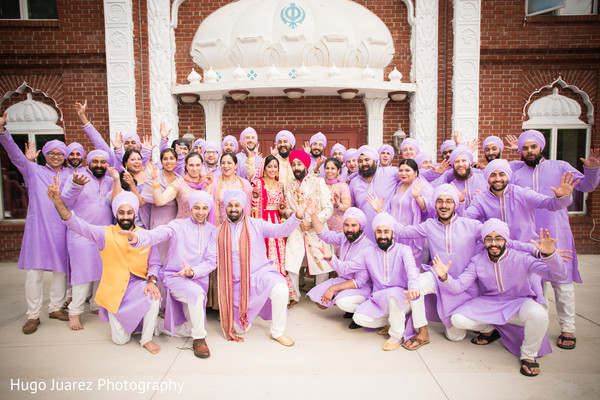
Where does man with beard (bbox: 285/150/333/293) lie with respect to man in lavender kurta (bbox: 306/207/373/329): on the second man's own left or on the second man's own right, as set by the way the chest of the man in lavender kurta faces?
on the second man's own right

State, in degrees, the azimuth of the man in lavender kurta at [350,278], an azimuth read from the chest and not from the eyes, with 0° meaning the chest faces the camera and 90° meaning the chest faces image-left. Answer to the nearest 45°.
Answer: approximately 45°

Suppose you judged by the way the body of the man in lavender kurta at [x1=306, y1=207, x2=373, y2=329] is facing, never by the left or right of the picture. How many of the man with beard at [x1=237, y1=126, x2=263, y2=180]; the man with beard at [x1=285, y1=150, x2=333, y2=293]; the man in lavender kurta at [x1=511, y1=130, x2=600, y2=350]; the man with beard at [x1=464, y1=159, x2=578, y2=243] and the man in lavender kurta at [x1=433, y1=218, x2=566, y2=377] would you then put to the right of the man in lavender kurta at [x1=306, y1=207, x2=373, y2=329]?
2

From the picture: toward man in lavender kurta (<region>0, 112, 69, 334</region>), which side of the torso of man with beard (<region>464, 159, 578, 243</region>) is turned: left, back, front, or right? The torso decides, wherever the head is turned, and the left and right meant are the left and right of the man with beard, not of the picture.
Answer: right

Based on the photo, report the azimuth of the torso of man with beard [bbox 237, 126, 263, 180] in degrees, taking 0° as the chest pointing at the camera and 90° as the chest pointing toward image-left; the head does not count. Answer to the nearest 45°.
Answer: approximately 0°

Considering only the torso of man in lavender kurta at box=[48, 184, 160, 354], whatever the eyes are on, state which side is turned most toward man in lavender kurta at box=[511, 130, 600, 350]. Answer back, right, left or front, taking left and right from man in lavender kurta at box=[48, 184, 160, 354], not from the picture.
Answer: left

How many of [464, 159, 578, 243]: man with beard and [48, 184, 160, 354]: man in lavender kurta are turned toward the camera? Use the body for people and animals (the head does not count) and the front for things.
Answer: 2
